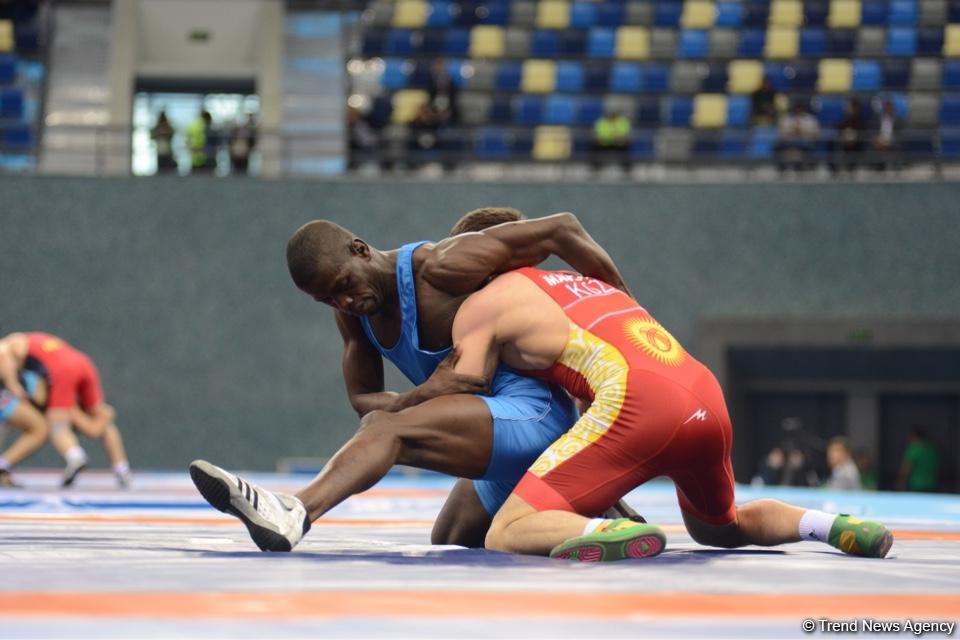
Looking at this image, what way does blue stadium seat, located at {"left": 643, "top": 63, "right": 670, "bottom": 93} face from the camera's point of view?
toward the camera

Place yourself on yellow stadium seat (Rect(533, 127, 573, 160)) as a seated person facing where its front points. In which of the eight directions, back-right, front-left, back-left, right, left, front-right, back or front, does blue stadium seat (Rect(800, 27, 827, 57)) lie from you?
back-left

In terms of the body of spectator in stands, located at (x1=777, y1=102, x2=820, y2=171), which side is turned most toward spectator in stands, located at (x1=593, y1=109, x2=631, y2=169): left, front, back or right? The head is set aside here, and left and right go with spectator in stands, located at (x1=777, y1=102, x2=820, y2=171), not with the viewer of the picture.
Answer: right

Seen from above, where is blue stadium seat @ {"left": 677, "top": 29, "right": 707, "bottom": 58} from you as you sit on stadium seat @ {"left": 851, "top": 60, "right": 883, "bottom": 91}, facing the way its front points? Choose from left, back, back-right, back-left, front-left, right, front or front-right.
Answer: right

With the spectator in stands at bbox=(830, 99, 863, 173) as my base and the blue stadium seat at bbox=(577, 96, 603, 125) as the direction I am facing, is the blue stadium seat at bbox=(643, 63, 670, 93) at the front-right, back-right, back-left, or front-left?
front-right

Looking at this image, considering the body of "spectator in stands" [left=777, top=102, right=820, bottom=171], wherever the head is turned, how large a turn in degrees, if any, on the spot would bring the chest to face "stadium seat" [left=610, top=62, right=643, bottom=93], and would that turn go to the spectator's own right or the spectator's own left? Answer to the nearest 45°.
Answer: approximately 135° to the spectator's own right

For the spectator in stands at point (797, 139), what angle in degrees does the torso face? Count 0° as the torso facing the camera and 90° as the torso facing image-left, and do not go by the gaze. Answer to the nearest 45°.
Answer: approximately 0°

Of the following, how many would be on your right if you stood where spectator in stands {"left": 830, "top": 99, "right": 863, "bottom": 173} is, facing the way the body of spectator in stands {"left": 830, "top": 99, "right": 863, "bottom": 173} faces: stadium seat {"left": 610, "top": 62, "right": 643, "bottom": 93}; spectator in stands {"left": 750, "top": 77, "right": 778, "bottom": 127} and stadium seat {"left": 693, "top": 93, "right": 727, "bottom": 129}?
3

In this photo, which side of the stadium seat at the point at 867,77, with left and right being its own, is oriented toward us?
front

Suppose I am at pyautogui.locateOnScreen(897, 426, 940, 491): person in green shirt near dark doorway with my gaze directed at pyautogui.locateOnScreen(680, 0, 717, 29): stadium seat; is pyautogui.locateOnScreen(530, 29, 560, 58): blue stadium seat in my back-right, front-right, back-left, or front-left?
front-left

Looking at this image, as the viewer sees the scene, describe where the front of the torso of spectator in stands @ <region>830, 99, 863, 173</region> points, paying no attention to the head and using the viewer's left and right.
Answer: facing the viewer and to the left of the viewer

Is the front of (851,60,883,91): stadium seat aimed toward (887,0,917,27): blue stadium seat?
no

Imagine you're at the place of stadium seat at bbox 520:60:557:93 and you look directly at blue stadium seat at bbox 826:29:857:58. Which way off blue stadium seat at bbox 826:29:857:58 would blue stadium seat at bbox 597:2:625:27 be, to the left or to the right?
left

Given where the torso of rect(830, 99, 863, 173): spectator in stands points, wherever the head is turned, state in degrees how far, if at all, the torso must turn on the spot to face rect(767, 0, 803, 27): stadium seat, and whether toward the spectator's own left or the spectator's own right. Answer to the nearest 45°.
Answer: approximately 135° to the spectator's own right

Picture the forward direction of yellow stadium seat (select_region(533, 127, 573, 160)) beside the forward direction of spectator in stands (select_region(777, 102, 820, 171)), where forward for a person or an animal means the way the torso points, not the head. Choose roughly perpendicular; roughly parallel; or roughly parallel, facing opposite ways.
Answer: roughly parallel

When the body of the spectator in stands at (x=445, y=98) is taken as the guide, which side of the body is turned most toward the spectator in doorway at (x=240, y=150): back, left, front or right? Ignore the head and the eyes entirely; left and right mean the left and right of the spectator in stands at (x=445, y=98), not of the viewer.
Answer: right

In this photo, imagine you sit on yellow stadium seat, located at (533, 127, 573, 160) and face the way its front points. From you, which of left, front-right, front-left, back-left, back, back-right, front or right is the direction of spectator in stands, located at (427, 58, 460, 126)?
right

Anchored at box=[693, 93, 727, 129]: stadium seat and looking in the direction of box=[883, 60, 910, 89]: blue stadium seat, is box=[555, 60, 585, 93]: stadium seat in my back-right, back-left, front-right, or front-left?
back-left
